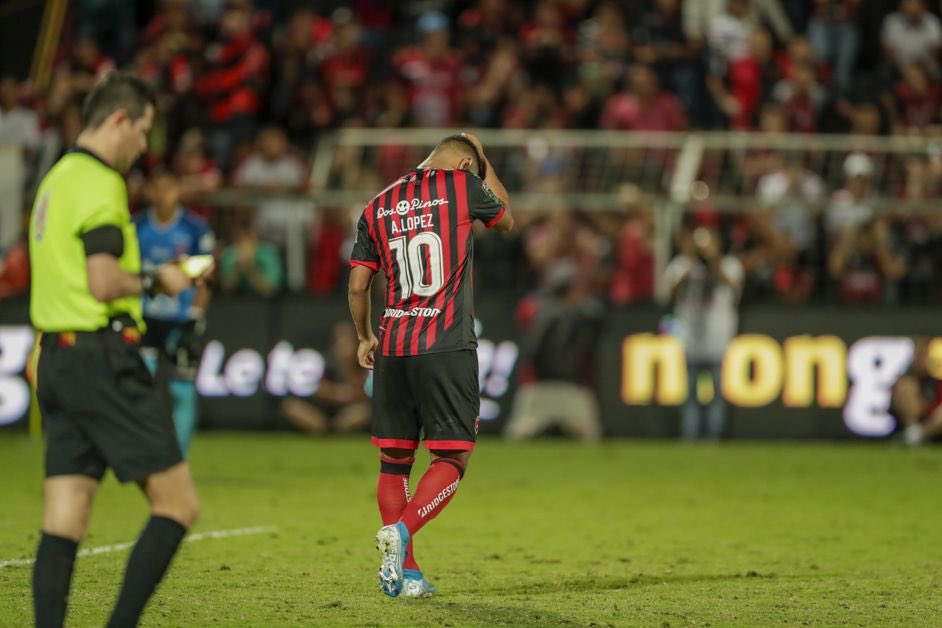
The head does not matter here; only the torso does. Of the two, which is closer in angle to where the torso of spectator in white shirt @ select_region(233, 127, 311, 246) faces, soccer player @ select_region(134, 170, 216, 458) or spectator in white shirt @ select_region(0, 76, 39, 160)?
the soccer player

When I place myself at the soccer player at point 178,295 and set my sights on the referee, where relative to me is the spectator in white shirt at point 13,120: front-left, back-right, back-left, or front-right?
back-right

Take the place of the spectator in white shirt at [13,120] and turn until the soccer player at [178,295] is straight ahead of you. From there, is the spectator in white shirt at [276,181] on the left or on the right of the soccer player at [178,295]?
left

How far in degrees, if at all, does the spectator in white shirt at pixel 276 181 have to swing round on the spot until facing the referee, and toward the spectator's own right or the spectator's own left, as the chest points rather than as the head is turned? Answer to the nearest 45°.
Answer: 0° — they already face them

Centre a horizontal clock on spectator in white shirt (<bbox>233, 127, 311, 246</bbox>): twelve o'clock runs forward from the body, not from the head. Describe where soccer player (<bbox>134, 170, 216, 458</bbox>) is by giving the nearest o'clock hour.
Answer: The soccer player is roughly at 12 o'clock from the spectator in white shirt.

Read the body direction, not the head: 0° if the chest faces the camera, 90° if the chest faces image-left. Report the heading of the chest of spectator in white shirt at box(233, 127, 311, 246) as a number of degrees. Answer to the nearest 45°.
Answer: approximately 0°

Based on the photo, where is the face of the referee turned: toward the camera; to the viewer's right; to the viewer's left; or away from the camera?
to the viewer's right

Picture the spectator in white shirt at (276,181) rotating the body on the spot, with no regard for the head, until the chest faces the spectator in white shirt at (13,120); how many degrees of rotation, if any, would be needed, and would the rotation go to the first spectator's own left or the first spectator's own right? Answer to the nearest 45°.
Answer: approximately 90° to the first spectator's own right
